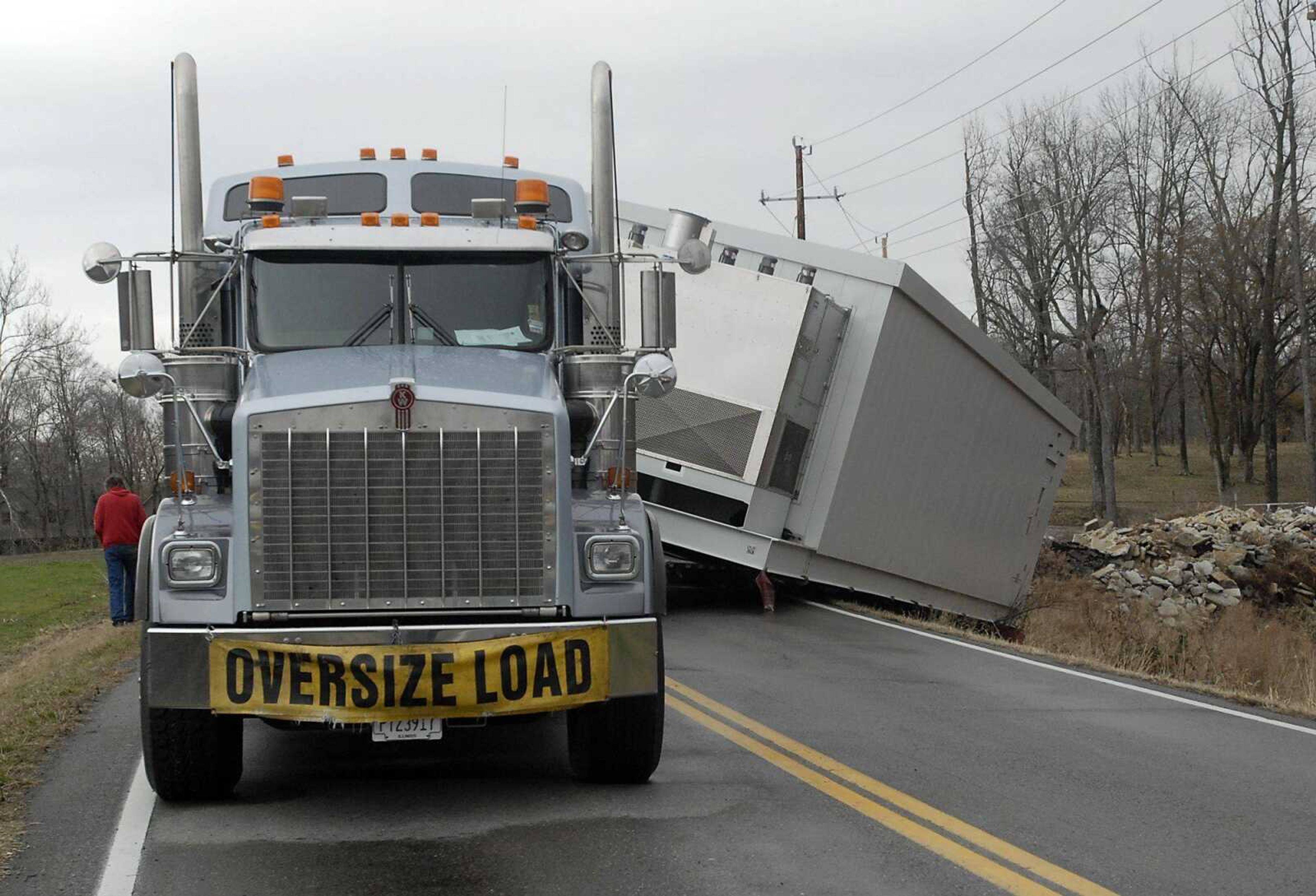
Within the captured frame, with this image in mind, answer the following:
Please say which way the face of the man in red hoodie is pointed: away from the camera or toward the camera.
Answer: away from the camera

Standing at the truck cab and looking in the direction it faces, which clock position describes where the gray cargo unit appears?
The gray cargo unit is roughly at 7 o'clock from the truck cab.

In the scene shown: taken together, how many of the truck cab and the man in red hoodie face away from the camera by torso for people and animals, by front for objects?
1

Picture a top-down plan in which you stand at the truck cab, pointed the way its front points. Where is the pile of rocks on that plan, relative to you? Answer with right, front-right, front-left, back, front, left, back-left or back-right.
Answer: back-left

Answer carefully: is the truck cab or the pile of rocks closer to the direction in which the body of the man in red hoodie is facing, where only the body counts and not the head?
the pile of rocks

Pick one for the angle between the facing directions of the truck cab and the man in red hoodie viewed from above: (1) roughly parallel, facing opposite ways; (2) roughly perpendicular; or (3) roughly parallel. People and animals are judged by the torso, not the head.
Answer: roughly parallel, facing opposite ways

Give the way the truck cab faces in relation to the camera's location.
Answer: facing the viewer

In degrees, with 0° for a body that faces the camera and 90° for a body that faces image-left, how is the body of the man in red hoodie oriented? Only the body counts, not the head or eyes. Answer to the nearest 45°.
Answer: approximately 180°

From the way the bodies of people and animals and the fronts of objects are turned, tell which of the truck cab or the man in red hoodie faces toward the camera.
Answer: the truck cab
